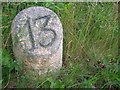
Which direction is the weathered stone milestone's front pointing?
toward the camera
